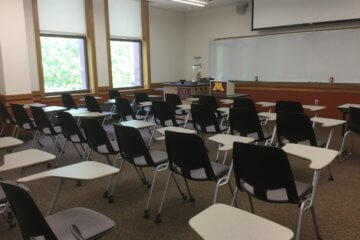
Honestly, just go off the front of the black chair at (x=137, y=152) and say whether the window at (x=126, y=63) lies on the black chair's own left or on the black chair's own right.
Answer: on the black chair's own left

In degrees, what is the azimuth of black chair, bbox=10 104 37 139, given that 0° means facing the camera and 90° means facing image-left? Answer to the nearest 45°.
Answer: approximately 225°

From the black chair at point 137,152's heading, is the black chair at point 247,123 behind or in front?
in front

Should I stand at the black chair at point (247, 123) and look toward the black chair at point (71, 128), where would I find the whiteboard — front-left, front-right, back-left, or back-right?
back-right

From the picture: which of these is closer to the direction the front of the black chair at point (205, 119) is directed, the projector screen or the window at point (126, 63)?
the projector screen

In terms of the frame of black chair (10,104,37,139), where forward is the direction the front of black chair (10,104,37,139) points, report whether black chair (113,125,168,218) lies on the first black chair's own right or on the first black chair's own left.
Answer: on the first black chair's own right

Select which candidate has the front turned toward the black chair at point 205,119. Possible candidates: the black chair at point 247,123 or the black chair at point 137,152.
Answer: the black chair at point 137,152

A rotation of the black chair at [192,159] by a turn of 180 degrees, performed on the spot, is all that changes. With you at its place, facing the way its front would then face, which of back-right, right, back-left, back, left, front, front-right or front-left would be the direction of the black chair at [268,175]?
left

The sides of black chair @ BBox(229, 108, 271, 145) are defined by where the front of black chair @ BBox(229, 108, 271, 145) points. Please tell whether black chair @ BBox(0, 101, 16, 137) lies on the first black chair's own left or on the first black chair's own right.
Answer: on the first black chair's own left

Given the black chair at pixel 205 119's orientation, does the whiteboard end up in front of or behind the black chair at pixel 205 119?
in front

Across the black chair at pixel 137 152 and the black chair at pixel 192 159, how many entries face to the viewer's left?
0

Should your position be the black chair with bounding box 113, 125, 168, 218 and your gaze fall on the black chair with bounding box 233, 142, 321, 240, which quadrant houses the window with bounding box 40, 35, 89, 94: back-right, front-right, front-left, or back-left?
back-left
